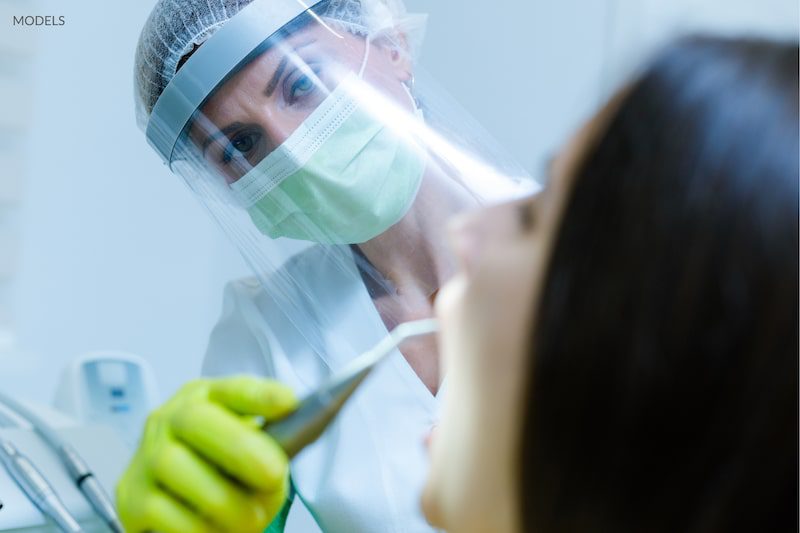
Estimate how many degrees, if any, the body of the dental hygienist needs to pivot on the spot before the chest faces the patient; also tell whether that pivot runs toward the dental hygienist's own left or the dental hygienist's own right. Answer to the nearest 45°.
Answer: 0° — they already face them

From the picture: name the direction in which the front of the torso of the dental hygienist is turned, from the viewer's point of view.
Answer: toward the camera

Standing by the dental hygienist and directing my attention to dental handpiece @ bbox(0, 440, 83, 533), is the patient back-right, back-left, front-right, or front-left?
back-left

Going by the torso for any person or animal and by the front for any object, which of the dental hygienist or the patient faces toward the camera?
the dental hygienist

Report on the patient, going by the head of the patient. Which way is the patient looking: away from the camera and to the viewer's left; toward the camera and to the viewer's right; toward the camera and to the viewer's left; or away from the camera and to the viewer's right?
away from the camera and to the viewer's left

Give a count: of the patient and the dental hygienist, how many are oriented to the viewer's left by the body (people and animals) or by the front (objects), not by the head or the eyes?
1

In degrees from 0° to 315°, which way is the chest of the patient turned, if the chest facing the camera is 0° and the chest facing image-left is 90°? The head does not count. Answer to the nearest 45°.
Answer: approximately 90°
